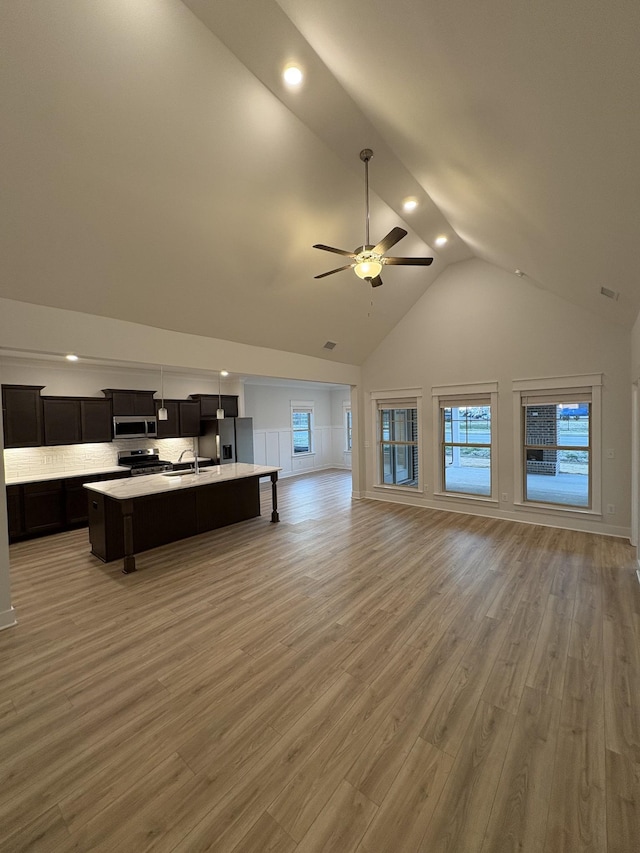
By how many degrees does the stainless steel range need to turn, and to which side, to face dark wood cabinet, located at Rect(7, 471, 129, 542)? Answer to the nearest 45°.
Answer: approximately 90° to its right

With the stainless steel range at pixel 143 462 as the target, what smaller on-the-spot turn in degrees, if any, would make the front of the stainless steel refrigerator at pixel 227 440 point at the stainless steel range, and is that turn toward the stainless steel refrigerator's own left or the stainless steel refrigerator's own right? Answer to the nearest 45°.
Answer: approximately 90° to the stainless steel refrigerator's own right

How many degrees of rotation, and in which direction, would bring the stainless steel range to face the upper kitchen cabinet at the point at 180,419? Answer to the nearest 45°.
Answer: approximately 90° to its left

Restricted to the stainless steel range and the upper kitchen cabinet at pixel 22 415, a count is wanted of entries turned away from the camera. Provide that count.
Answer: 0

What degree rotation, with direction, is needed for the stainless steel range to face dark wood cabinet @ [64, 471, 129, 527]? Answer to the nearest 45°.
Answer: approximately 90° to its right

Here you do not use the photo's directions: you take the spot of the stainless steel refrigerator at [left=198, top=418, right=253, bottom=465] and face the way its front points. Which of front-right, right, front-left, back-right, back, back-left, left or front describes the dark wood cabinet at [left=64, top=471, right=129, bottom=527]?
right

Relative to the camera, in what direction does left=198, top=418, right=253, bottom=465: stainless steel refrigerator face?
facing the viewer and to the right of the viewer

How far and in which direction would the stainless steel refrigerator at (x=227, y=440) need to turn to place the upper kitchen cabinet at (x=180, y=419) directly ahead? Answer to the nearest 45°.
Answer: approximately 135° to its right

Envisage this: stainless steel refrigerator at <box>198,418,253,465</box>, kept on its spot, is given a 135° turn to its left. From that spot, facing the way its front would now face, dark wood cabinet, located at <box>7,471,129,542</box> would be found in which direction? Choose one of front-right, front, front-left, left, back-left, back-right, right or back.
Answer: back-left

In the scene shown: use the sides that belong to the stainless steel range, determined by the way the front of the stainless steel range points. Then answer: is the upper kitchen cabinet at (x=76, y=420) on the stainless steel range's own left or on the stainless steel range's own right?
on the stainless steel range's own right

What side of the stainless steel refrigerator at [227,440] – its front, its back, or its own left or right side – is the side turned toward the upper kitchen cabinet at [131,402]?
right

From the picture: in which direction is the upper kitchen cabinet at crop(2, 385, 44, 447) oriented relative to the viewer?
toward the camera
